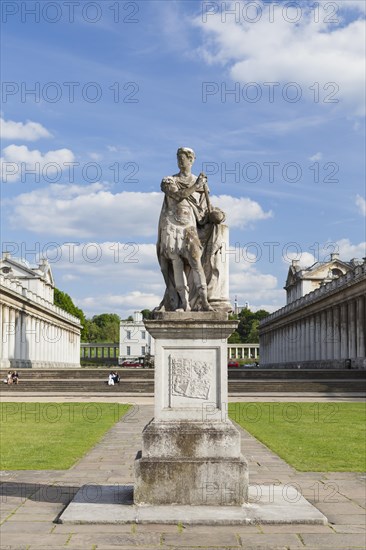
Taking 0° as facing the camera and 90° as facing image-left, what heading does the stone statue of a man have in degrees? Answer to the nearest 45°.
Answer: approximately 0°
